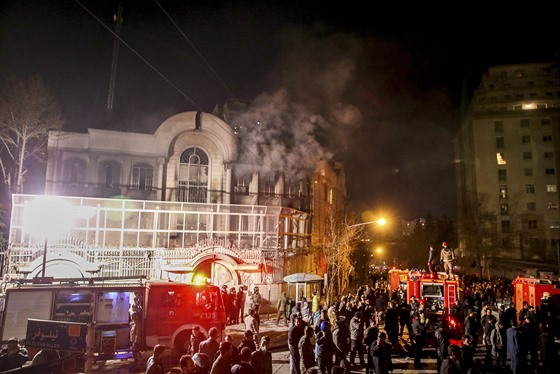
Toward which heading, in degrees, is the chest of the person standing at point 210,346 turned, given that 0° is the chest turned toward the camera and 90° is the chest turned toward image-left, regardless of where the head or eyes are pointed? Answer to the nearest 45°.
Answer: approximately 225°

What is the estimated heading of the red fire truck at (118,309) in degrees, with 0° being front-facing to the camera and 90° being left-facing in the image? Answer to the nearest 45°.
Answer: approximately 270°

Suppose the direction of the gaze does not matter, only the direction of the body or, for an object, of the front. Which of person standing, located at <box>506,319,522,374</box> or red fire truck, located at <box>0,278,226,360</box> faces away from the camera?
the person standing

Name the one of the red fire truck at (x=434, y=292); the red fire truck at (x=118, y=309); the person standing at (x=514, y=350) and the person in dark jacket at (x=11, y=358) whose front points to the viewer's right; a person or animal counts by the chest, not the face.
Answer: the red fire truck at (x=118, y=309)

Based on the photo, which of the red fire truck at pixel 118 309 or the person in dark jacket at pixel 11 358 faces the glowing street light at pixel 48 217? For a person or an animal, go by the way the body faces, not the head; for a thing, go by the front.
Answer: the person in dark jacket

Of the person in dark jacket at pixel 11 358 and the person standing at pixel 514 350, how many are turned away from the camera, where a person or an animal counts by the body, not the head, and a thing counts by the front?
2

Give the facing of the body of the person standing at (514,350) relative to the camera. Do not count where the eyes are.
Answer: away from the camera

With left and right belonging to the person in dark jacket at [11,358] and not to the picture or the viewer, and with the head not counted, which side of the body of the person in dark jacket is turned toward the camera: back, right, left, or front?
back

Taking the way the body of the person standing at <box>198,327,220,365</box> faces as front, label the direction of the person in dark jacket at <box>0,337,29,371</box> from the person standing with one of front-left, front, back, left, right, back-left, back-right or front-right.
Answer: back-left

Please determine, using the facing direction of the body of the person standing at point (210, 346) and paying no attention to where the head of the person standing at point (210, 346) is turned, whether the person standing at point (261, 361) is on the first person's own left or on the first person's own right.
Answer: on the first person's own right

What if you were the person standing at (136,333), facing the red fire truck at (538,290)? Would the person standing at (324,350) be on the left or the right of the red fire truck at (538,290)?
right
